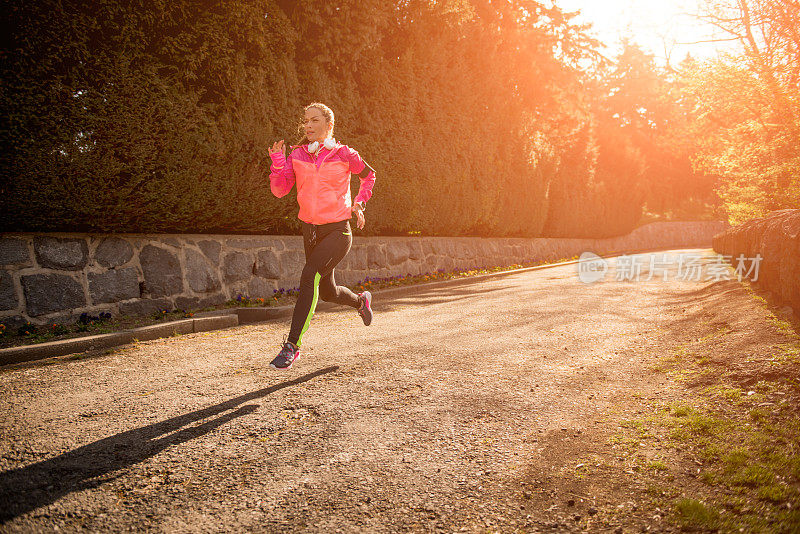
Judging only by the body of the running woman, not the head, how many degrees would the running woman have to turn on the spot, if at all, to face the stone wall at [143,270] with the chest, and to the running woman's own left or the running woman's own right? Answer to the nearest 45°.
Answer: approximately 90° to the running woman's own right

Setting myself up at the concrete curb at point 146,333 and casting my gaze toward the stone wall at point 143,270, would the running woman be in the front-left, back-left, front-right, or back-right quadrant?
back-right

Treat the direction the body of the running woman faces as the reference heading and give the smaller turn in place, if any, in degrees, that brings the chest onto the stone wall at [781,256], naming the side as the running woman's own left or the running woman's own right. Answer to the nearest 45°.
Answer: approximately 135° to the running woman's own left

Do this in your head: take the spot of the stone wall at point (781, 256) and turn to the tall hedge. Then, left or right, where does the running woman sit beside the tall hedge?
left

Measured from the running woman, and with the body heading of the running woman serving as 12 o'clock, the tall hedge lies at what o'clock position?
The tall hedge is roughly at 4 o'clock from the running woman.

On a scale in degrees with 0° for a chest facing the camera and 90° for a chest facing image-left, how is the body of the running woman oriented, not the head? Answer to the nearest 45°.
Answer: approximately 45°
